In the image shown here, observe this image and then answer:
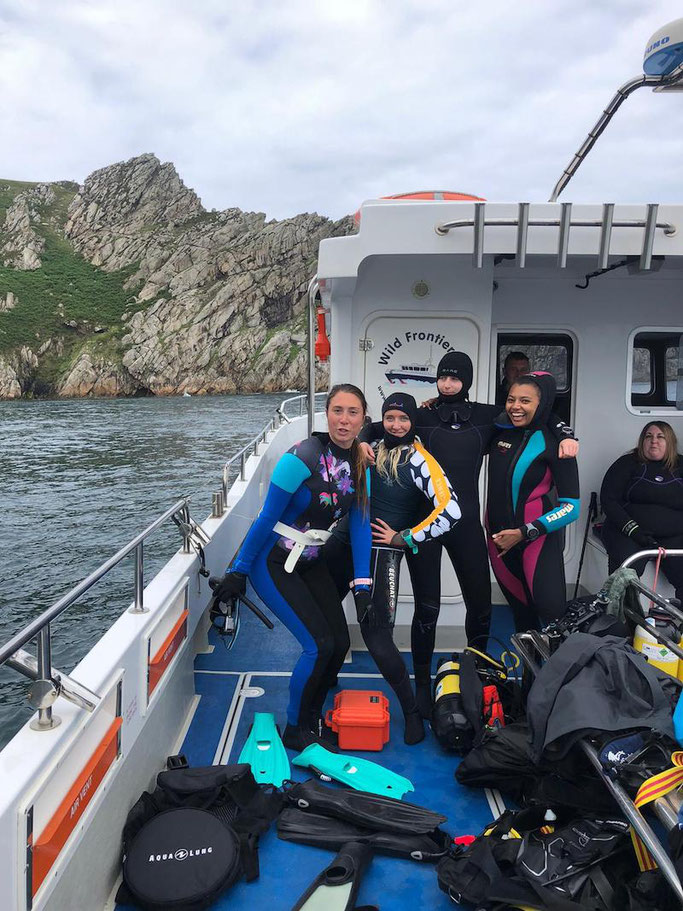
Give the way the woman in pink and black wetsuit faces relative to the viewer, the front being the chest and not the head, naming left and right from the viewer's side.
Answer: facing the viewer and to the left of the viewer

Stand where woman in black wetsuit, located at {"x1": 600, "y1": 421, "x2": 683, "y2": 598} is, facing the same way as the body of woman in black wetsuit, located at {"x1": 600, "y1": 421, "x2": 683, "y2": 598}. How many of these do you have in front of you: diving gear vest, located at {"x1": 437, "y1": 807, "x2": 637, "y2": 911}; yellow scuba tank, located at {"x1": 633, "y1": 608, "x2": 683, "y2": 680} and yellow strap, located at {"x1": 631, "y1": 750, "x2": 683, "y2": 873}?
3

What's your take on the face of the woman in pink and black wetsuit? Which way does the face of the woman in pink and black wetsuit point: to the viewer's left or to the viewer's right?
to the viewer's left

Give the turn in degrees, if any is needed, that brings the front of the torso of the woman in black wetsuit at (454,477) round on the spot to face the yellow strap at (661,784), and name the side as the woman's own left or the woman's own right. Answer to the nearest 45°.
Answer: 0° — they already face it

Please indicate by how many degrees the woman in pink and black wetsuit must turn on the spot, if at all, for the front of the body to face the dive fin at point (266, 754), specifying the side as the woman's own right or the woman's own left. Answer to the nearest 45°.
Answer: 0° — they already face it

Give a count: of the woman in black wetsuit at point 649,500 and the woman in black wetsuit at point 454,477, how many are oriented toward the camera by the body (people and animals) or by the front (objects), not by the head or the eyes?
2

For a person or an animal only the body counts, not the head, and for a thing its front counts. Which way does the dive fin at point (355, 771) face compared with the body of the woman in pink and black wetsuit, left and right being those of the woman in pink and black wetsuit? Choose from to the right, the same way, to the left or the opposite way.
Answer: to the left

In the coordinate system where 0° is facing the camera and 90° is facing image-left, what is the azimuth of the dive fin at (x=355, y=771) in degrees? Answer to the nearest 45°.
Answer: approximately 315°

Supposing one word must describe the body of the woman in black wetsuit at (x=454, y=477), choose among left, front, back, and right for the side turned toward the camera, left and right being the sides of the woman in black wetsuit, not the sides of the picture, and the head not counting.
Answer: front
